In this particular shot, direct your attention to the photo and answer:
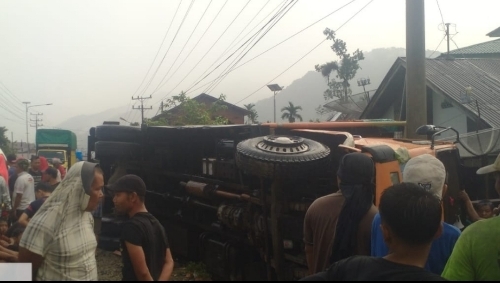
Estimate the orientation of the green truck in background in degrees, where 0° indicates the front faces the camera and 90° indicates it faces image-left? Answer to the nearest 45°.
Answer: approximately 0°

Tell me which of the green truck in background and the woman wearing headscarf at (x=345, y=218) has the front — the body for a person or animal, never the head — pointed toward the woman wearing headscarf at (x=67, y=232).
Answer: the green truck in background

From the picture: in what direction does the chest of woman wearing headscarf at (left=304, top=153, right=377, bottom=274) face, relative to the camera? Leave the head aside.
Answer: away from the camera

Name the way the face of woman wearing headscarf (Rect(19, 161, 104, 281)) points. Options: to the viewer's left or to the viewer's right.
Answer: to the viewer's right

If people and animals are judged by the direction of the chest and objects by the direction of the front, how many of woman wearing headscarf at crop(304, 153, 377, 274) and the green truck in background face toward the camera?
1

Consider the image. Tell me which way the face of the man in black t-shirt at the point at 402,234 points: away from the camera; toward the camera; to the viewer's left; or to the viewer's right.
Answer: away from the camera

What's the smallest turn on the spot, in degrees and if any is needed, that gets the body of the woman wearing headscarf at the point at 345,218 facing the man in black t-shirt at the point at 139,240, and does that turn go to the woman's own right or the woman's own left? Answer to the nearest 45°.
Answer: approximately 90° to the woman's own left

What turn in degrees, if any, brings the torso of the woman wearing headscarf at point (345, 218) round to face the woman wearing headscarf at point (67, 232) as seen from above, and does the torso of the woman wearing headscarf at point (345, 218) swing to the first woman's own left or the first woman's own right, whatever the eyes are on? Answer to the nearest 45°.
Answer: approximately 135° to the first woman's own left
